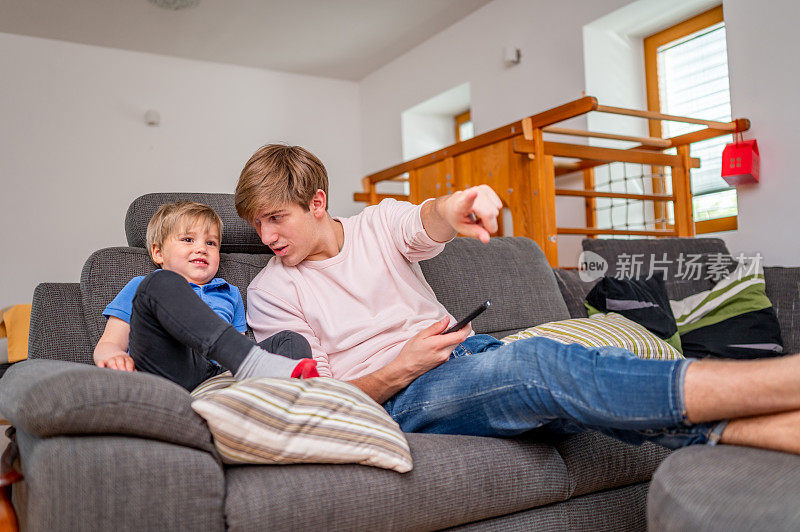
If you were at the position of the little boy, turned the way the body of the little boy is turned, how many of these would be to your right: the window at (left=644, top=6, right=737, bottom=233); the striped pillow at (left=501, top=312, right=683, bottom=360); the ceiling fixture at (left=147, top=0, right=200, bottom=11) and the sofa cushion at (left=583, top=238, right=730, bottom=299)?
0

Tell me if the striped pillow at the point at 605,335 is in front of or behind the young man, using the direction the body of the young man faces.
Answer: in front

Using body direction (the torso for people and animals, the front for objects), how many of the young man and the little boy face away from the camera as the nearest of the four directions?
0

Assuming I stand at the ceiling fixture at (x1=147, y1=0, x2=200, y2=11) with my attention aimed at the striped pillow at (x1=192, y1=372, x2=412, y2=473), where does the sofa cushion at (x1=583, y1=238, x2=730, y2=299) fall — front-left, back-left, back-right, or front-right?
front-left

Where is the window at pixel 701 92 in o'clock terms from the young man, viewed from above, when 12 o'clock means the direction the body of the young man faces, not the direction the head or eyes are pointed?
The window is roughly at 7 o'clock from the young man.

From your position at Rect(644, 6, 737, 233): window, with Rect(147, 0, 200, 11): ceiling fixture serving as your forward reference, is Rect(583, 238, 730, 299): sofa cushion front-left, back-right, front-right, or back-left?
front-left

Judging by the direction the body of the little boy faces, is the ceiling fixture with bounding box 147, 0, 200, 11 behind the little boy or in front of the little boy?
behind

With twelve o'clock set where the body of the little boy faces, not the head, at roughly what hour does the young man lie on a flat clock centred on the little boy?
The young man is roughly at 11 o'clock from the little boy.

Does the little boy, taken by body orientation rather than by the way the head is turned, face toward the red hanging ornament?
no

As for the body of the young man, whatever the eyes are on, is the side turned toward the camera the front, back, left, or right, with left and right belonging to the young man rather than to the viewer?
front

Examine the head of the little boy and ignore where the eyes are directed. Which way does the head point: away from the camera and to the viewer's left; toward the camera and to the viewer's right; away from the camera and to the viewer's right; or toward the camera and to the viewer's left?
toward the camera and to the viewer's right

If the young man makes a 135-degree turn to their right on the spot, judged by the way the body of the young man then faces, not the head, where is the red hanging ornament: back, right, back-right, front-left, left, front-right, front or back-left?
right
